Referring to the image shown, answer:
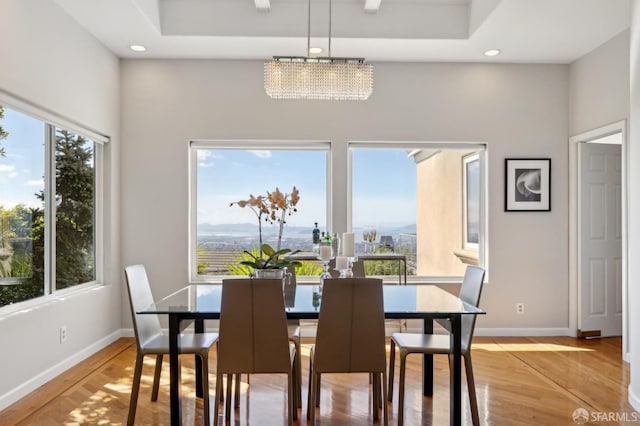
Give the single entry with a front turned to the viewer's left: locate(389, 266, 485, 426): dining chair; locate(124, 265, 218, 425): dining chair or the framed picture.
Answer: locate(389, 266, 485, 426): dining chair

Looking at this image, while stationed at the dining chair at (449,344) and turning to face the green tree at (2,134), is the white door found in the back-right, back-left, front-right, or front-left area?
back-right

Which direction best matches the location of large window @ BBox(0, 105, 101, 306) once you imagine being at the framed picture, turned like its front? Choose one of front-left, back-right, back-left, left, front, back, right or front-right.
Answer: front-right

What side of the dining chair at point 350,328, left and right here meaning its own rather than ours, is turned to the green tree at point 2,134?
left

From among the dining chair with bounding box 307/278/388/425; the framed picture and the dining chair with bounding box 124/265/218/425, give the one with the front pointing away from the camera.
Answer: the dining chair with bounding box 307/278/388/425

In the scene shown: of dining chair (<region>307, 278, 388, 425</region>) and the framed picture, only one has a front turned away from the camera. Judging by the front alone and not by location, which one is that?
the dining chair

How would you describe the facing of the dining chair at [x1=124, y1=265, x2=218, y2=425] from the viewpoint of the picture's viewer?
facing to the right of the viewer

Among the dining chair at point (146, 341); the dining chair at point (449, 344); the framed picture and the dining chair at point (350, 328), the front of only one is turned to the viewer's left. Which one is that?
the dining chair at point (449, 344)

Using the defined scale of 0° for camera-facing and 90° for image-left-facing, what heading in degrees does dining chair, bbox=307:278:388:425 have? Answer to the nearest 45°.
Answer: approximately 180°

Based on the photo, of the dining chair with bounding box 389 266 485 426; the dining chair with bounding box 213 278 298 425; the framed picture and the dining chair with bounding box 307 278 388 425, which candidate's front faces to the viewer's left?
the dining chair with bounding box 389 266 485 426

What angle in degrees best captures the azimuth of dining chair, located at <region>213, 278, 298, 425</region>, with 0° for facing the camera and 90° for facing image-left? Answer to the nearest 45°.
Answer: approximately 180°

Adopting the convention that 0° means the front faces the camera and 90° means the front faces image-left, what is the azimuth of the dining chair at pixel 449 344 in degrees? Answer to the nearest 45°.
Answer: approximately 90°
